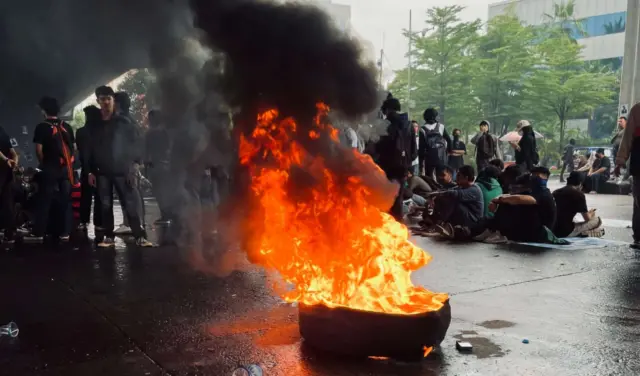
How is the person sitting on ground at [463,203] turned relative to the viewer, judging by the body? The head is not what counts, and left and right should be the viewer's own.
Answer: facing to the left of the viewer

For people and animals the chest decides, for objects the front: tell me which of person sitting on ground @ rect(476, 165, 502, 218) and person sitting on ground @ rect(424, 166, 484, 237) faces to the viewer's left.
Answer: person sitting on ground @ rect(424, 166, 484, 237)

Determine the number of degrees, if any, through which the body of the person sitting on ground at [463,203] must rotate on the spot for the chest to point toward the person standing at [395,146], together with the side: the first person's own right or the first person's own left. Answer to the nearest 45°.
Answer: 0° — they already face them

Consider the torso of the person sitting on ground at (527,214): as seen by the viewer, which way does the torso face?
to the viewer's left

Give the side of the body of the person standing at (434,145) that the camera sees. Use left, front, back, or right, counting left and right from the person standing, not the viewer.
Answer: back

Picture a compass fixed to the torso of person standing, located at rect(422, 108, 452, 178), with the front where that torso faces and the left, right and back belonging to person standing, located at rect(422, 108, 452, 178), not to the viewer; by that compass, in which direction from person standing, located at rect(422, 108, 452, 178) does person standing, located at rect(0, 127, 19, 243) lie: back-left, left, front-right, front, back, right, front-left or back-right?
back-left

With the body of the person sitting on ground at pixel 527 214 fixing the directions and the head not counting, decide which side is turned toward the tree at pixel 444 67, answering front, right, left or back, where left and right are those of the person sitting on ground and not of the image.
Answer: right

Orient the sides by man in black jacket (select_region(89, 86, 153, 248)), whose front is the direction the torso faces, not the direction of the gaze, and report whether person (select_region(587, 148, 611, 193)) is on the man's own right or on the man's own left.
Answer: on the man's own left
